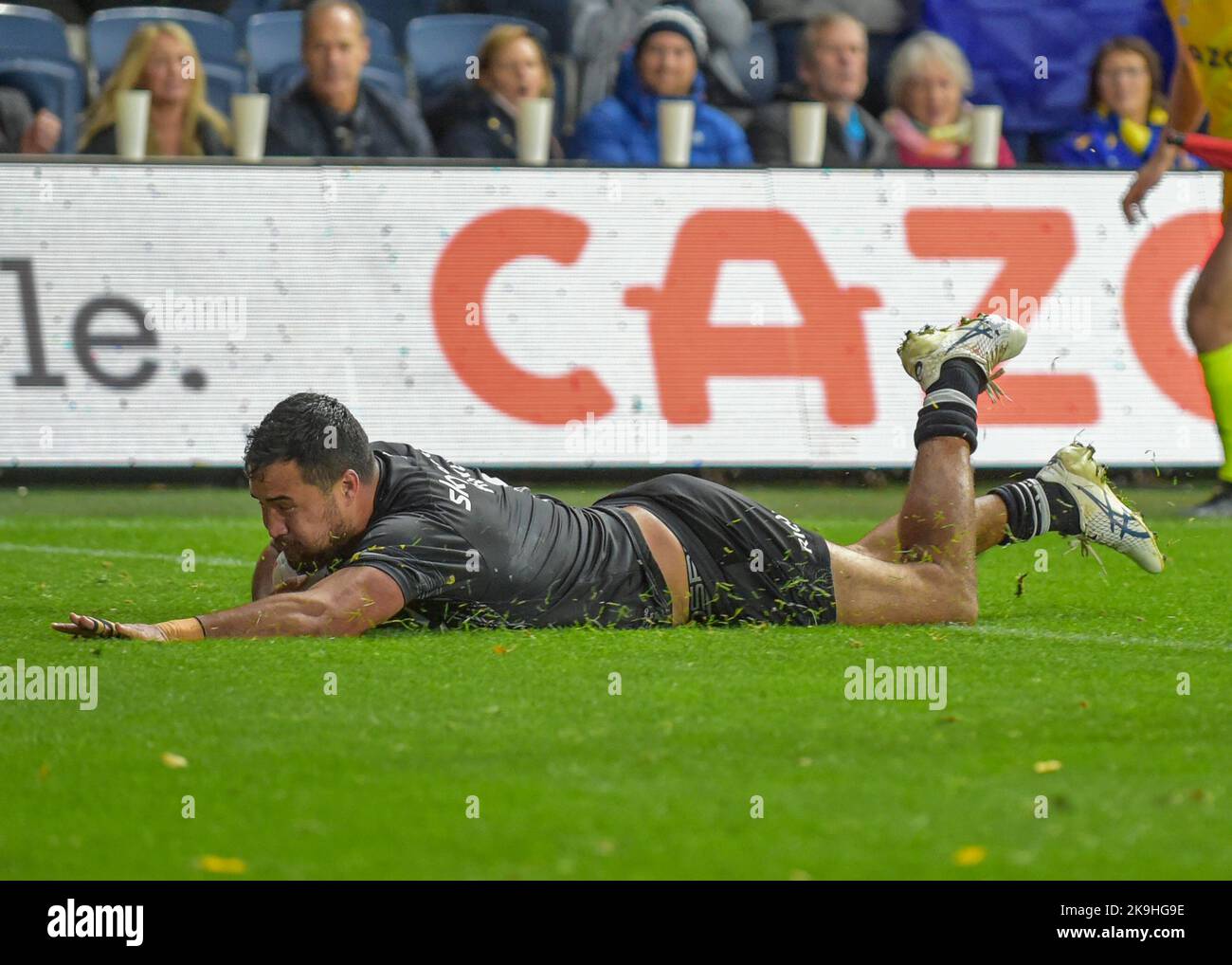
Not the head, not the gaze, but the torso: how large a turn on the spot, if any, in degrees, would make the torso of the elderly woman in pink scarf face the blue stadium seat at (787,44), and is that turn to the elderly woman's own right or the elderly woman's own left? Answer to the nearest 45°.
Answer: approximately 135° to the elderly woman's own right

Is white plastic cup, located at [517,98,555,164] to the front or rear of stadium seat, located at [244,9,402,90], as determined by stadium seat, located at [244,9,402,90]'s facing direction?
to the front

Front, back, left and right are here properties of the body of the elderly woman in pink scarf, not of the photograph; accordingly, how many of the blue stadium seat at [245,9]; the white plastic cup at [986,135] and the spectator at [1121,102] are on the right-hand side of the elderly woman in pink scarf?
1

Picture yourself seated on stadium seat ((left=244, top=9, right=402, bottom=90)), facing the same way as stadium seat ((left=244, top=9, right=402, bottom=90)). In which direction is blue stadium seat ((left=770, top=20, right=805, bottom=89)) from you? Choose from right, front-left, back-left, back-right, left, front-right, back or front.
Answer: left

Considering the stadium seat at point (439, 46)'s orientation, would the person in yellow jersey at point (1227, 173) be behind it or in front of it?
in front

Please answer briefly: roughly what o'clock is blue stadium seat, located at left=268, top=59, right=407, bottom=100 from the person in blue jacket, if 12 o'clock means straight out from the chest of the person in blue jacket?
The blue stadium seat is roughly at 4 o'clock from the person in blue jacket.

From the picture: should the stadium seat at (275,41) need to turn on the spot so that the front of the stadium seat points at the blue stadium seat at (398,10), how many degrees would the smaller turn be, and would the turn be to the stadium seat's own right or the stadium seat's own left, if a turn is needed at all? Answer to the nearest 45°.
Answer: approximately 135° to the stadium seat's own left

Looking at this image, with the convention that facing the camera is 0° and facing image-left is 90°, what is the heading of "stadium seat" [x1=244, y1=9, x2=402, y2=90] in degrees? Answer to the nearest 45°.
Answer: approximately 0°

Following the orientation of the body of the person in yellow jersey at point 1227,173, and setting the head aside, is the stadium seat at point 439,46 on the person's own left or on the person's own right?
on the person's own right

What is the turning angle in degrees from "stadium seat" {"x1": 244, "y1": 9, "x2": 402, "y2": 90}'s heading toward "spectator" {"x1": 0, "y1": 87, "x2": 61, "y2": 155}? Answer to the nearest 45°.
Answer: approximately 45° to its right

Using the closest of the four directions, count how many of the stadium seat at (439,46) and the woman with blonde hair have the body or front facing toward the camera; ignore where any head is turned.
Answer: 2
